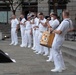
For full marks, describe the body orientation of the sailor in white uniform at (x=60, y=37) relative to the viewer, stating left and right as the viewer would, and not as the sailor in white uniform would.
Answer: facing to the left of the viewer

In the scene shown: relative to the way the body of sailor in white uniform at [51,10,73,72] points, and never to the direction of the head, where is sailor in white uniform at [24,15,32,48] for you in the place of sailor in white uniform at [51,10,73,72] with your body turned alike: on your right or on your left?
on your right
